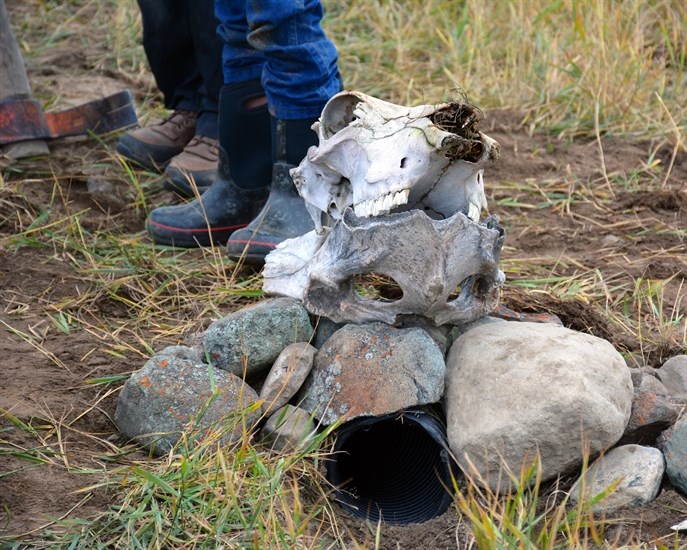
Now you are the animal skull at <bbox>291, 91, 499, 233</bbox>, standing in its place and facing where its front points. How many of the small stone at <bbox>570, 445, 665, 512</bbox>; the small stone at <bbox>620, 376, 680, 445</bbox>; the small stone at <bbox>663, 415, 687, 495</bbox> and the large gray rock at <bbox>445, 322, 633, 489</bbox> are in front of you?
4

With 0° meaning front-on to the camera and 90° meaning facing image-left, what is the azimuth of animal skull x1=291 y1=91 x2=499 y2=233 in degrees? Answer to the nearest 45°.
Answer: approximately 315°

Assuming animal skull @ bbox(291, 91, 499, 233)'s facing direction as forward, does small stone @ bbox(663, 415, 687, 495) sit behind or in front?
in front
